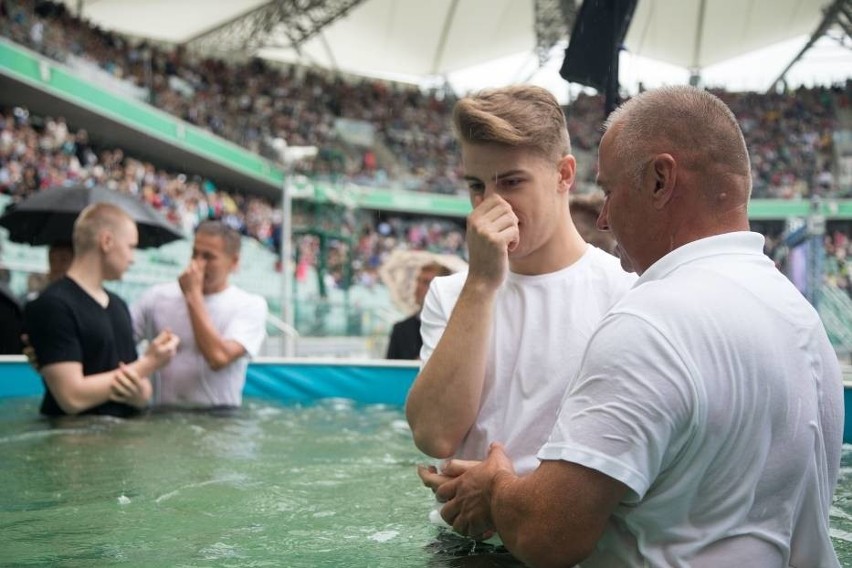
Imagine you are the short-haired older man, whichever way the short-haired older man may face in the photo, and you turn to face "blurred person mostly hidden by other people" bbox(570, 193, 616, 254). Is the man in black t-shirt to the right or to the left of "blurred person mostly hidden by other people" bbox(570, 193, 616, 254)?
left

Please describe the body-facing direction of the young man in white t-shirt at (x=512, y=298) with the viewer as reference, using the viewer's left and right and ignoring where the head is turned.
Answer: facing the viewer and to the left of the viewer

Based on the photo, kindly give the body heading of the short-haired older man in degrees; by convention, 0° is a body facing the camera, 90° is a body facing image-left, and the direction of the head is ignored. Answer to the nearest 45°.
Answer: approximately 135°

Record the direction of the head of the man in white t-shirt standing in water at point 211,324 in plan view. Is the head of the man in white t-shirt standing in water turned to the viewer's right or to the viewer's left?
to the viewer's left

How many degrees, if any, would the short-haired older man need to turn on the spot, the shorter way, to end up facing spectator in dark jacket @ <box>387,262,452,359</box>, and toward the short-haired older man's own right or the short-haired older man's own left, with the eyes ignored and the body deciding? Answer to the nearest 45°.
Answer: approximately 45° to the short-haired older man's own right

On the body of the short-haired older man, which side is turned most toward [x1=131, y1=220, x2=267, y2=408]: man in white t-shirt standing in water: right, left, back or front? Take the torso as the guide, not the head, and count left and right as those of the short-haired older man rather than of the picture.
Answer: front

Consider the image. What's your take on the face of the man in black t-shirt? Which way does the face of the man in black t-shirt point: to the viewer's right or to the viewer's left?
to the viewer's right

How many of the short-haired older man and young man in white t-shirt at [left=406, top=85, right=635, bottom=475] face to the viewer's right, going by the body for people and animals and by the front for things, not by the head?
0

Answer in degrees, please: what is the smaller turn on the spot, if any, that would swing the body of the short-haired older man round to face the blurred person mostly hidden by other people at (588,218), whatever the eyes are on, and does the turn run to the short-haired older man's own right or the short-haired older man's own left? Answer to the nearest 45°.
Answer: approximately 45° to the short-haired older man's own right

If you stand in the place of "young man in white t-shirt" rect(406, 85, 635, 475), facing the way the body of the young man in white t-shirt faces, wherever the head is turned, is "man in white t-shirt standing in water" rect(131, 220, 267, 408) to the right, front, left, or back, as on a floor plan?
right

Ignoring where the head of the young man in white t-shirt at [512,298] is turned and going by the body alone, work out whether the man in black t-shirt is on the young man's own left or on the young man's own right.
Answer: on the young man's own right

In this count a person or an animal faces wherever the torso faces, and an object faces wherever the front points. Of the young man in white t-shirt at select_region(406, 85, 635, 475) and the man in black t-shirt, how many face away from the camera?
0
